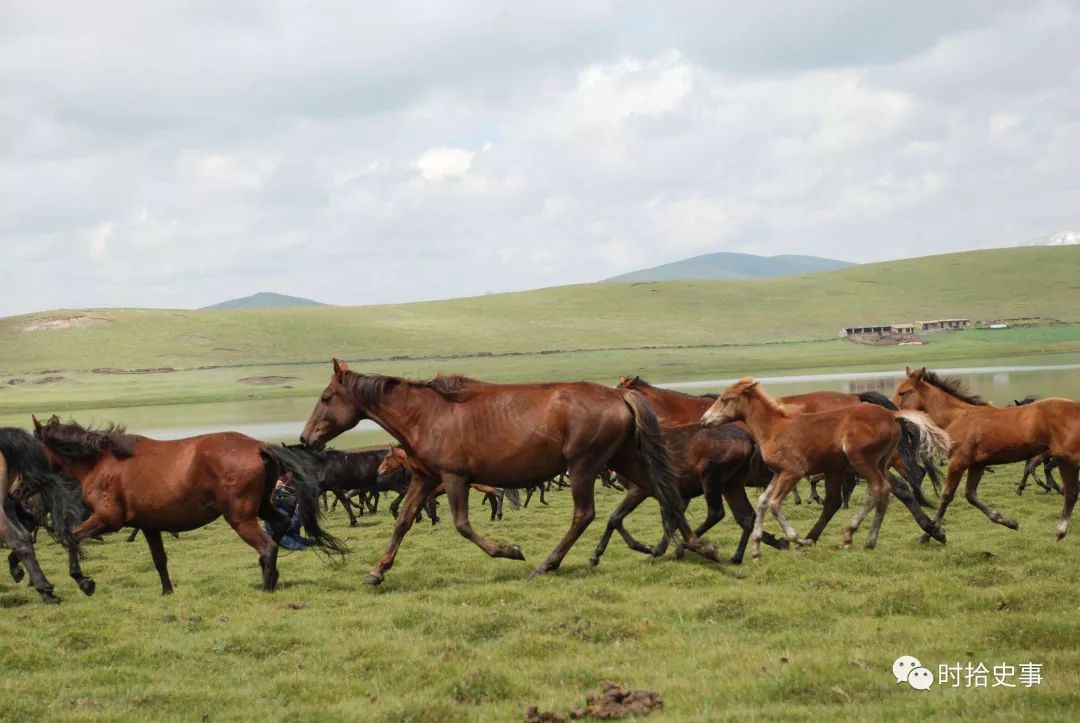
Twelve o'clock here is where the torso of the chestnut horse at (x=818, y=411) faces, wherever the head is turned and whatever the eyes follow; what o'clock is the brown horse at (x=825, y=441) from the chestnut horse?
The brown horse is roughly at 9 o'clock from the chestnut horse.

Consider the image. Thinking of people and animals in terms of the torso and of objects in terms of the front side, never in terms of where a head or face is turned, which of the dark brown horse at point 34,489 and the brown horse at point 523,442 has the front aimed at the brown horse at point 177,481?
the brown horse at point 523,442

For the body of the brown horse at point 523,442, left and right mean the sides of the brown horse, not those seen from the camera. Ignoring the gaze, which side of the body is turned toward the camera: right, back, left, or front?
left

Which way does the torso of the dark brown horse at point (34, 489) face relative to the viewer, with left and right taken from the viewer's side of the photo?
facing to the left of the viewer

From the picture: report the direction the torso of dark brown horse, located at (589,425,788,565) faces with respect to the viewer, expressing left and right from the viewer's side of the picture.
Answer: facing to the left of the viewer

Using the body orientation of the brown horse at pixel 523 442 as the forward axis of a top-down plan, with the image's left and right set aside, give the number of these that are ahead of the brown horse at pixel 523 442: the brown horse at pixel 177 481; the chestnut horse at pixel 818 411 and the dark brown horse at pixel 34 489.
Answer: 2

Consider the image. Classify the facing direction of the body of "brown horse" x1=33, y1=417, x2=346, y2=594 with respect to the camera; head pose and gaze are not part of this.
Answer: to the viewer's left

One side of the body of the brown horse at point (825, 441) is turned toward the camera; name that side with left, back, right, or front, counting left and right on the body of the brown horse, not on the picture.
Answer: left

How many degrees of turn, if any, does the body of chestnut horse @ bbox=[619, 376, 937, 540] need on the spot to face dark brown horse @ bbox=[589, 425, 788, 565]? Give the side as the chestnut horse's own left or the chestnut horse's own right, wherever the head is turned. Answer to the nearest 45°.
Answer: approximately 45° to the chestnut horse's own left

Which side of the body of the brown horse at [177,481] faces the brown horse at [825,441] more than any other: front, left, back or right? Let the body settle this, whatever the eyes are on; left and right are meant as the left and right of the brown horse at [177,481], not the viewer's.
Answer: back

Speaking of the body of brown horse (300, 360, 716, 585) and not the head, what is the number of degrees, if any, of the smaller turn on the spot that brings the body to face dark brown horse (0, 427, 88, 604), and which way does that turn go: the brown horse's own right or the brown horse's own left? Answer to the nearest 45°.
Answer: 0° — it already faces it

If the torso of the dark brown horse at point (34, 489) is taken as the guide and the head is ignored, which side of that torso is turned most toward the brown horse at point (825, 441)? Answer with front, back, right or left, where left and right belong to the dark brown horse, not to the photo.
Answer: back

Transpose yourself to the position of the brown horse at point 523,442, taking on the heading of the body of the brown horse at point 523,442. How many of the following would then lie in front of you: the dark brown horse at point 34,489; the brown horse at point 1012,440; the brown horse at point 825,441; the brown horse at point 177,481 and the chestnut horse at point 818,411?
2

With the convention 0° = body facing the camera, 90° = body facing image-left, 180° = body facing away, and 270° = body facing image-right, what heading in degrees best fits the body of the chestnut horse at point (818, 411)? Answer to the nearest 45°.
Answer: approximately 90°

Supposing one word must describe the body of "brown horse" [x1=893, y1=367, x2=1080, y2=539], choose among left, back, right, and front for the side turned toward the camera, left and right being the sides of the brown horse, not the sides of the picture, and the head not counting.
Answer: left
